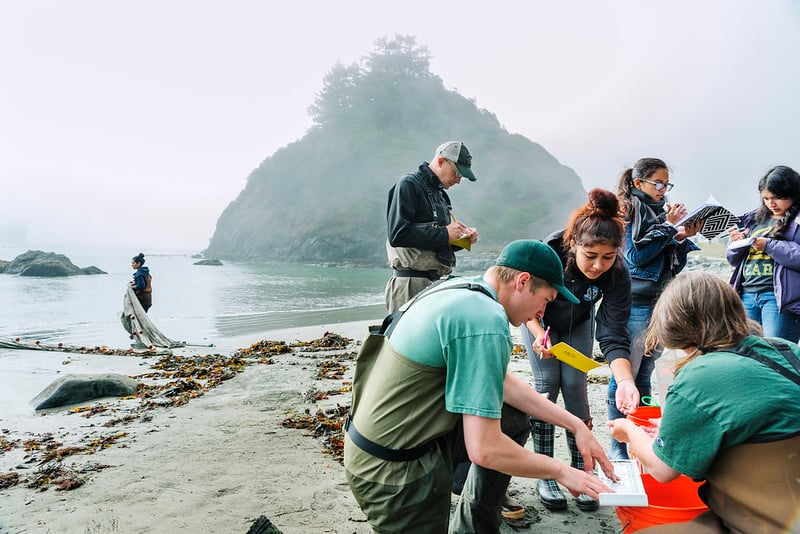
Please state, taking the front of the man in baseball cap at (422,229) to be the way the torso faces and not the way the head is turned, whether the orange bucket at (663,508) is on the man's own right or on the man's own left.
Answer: on the man's own right

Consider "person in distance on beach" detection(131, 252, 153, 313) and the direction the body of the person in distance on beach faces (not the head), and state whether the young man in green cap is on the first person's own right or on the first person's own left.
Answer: on the first person's own left

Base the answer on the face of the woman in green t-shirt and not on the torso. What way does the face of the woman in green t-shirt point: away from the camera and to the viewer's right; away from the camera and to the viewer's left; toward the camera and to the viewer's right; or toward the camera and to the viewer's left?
away from the camera and to the viewer's left

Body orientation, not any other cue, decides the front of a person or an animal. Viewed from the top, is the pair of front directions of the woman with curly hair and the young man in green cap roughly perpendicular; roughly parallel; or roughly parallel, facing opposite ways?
roughly perpendicular

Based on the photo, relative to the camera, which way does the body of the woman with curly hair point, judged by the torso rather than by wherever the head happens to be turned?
toward the camera

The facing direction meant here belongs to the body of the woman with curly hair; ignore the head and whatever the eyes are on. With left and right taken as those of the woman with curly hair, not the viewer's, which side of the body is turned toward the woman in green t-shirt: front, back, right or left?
front

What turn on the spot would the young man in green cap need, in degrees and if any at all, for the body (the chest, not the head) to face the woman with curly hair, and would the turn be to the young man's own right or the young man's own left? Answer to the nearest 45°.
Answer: approximately 45° to the young man's own left

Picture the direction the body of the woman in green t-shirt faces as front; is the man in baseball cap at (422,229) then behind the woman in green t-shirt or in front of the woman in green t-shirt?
in front

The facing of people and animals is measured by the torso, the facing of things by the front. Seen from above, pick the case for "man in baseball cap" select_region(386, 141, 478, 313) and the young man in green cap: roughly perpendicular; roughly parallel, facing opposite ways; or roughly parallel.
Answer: roughly parallel

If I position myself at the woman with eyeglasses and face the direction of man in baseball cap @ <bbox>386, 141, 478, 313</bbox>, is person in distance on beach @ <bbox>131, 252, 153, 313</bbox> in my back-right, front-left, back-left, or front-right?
front-right

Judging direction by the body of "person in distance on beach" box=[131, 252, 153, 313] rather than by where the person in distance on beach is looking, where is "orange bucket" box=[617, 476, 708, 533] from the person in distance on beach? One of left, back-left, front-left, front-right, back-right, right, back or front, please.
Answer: left

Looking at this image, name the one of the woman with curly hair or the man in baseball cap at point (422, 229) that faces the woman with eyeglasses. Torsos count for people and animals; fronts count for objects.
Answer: the man in baseball cap

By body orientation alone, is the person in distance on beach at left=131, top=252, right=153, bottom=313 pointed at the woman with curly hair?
no

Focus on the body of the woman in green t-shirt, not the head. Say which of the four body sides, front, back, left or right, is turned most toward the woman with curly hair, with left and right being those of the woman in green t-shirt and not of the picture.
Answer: front

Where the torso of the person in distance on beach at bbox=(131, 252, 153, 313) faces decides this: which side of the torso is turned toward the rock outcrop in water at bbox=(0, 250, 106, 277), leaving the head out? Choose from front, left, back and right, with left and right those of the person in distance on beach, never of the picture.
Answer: right

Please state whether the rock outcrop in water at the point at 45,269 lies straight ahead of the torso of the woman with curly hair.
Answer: no

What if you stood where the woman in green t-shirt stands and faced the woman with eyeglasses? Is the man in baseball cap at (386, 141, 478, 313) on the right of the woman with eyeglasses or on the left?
left

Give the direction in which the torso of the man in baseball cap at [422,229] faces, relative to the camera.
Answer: to the viewer's right
